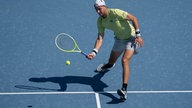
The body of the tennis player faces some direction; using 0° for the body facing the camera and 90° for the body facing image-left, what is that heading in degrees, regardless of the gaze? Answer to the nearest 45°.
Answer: approximately 45°
